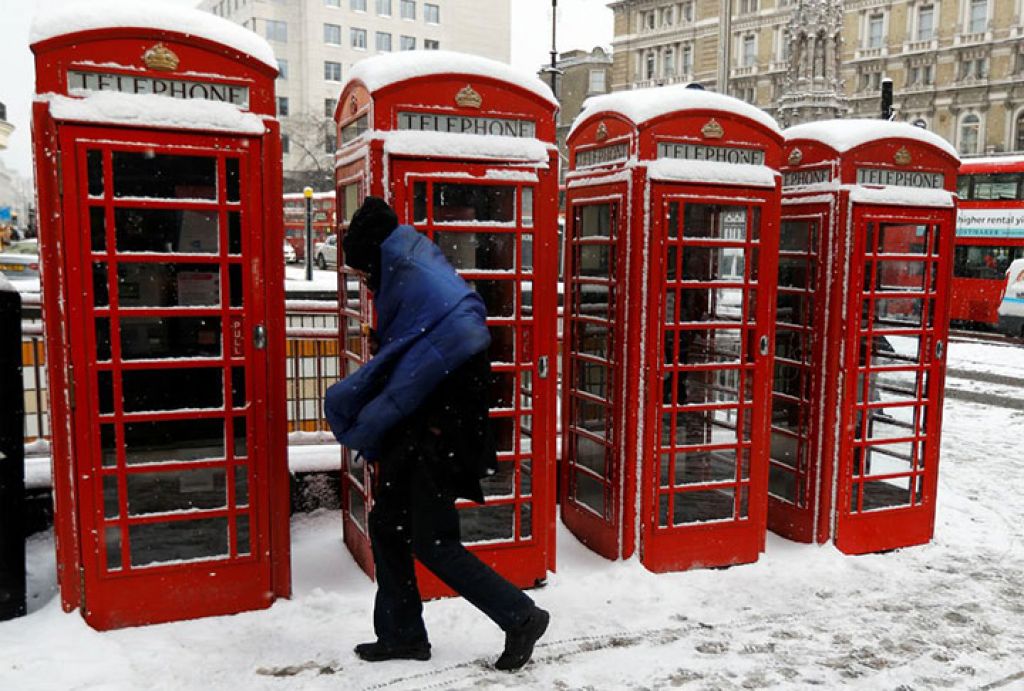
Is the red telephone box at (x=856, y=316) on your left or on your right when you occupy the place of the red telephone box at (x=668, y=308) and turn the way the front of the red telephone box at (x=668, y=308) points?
on your left

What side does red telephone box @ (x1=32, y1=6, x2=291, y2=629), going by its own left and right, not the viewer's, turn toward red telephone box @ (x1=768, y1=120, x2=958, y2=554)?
left

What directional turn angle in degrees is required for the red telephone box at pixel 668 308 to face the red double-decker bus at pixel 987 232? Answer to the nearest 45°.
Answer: approximately 90° to its left

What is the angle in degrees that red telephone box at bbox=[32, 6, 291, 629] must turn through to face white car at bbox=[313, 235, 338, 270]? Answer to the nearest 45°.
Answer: approximately 180°

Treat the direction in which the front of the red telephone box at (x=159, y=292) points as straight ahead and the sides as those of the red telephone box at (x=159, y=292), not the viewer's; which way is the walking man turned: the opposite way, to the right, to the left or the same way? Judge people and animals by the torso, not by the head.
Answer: to the right

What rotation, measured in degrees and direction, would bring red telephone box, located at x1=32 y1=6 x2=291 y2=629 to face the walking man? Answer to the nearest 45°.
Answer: approximately 45° to its left

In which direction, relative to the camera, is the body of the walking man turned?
to the viewer's left

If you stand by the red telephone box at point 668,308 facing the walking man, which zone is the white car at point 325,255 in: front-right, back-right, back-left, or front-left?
back-right

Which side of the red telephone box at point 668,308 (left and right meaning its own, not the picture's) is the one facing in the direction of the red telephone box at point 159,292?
right

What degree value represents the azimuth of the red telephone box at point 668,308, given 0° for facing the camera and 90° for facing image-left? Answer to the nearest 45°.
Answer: approximately 315°
